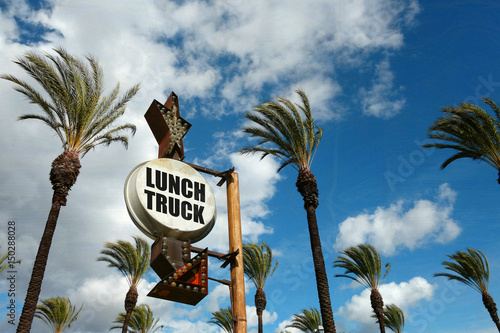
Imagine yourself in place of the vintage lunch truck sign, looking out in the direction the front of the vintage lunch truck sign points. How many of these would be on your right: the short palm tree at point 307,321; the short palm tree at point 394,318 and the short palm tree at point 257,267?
0

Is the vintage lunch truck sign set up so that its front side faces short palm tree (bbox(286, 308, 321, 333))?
no

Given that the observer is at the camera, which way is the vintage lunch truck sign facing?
facing the viewer and to the right of the viewer

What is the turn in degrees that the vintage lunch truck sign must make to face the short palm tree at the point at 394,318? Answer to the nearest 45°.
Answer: approximately 90° to its left

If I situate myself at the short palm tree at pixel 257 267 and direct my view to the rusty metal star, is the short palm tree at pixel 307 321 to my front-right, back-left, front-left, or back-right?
back-left
